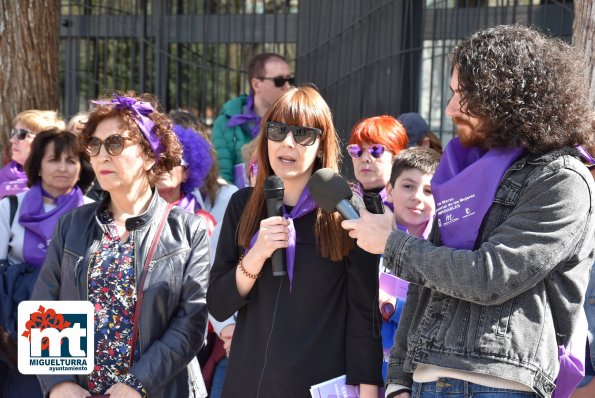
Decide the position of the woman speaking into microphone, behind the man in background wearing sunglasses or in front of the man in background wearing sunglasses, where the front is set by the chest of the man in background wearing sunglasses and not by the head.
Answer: in front

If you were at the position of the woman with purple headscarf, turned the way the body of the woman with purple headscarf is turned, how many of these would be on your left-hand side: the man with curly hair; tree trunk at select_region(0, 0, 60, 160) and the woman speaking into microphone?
2

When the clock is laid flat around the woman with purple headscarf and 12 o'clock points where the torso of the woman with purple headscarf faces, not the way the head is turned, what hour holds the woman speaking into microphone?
The woman speaking into microphone is roughly at 9 o'clock from the woman with purple headscarf.

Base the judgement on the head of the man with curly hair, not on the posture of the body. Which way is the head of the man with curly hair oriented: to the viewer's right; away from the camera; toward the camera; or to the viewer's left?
to the viewer's left

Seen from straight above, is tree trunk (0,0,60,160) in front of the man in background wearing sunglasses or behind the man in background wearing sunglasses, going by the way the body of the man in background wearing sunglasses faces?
behind

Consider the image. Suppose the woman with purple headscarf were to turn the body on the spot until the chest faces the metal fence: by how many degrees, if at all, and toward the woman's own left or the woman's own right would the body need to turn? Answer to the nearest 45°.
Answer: approximately 135° to the woman's own right

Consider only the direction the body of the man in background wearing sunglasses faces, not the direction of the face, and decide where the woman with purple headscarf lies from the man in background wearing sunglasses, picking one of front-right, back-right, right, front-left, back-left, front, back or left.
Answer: front-right

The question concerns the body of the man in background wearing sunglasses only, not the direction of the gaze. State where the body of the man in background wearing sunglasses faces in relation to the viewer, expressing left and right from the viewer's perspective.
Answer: facing the viewer and to the right of the viewer

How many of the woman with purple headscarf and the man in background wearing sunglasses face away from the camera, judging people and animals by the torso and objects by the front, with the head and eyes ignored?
0

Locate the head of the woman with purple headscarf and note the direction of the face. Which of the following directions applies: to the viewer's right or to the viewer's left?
to the viewer's left
